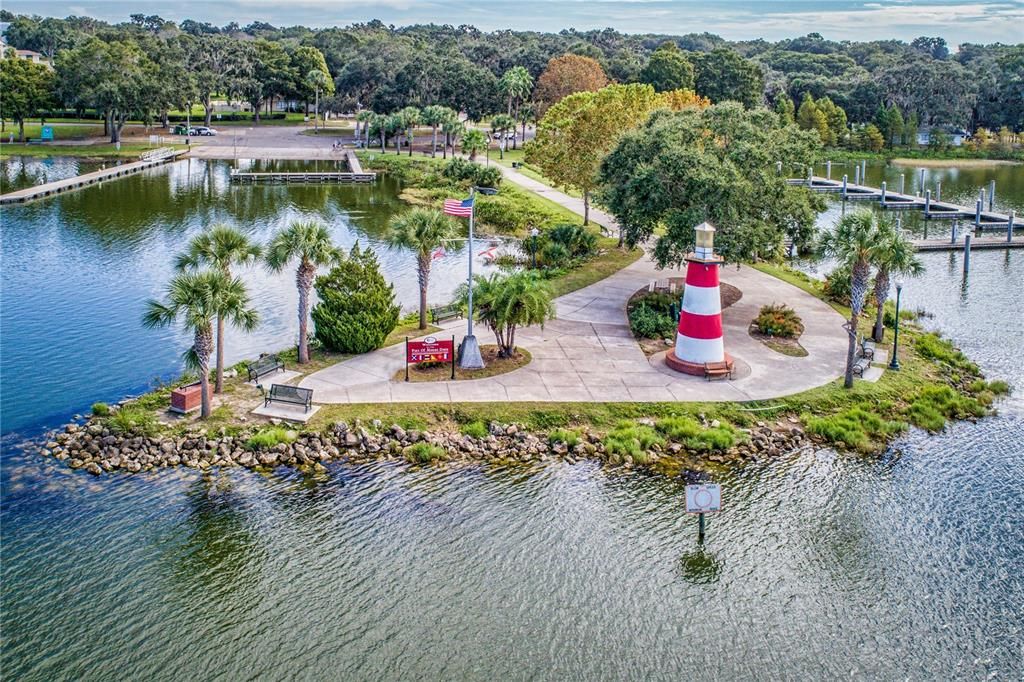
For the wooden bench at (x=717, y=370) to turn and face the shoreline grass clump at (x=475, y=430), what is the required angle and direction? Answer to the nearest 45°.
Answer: approximately 45° to its right

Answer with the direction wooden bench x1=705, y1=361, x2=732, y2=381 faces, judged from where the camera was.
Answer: facing the viewer

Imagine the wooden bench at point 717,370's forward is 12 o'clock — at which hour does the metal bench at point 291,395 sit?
the metal bench at point 291,395 is roughly at 2 o'clock from the wooden bench at point 717,370.

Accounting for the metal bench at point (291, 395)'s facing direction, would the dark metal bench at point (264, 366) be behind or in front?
behind

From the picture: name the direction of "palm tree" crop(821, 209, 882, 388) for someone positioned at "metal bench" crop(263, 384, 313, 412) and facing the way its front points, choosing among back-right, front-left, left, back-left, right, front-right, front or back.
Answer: left

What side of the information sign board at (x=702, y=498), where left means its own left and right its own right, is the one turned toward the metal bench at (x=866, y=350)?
back

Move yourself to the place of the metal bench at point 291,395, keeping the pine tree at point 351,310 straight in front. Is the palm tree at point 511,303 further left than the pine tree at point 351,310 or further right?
right

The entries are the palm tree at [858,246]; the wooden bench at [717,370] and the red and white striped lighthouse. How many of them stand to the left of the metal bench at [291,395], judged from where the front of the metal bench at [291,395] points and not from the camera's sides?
3

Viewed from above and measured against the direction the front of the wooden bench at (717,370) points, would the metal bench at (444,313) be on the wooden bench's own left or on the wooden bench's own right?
on the wooden bench's own right

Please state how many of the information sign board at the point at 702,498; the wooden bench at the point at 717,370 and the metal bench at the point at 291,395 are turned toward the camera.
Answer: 3

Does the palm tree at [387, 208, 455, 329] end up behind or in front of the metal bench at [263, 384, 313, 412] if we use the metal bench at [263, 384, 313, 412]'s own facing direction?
behind

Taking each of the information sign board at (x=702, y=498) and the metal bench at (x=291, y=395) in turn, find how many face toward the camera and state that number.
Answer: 2

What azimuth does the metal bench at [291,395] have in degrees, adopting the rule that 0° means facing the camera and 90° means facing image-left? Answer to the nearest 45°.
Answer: approximately 0°

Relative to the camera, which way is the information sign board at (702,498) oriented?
toward the camera

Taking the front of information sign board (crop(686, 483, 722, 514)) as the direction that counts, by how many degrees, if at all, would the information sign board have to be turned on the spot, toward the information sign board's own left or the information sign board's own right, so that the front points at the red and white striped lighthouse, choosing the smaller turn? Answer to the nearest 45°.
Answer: approximately 180°

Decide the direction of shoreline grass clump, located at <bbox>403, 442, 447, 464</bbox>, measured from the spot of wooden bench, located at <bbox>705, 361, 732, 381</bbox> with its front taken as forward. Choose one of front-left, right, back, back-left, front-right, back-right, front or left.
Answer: front-right

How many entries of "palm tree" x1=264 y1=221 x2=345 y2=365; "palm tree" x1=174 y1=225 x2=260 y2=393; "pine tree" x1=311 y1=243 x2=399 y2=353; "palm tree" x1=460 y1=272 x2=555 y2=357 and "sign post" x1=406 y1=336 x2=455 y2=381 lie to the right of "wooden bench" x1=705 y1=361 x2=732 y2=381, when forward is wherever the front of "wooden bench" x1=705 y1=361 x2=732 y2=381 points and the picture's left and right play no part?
5
